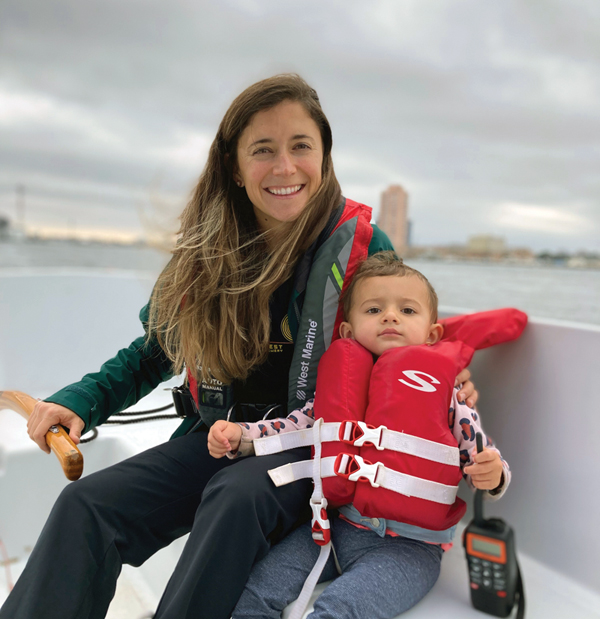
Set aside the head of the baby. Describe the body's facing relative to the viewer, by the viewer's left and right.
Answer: facing the viewer

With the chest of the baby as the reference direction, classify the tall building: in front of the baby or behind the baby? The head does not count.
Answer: behind

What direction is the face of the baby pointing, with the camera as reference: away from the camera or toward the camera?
toward the camera

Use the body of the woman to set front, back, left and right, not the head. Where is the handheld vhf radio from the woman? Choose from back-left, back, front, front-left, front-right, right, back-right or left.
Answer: left

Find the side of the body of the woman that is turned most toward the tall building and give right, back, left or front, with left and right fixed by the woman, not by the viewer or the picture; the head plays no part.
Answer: back

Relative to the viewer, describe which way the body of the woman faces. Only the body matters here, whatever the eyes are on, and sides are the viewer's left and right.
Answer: facing the viewer and to the left of the viewer

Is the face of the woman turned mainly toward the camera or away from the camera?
toward the camera

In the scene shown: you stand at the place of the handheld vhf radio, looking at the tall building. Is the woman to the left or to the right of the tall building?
left
